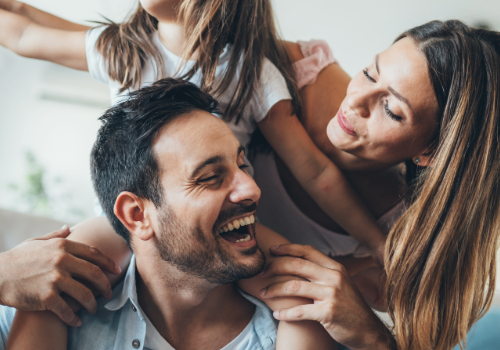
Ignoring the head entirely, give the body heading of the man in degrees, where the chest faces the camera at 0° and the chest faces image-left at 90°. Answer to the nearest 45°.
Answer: approximately 315°

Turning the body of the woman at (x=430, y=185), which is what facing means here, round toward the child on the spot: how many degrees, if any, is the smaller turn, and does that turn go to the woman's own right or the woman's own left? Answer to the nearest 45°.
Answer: approximately 45° to the woman's own right
